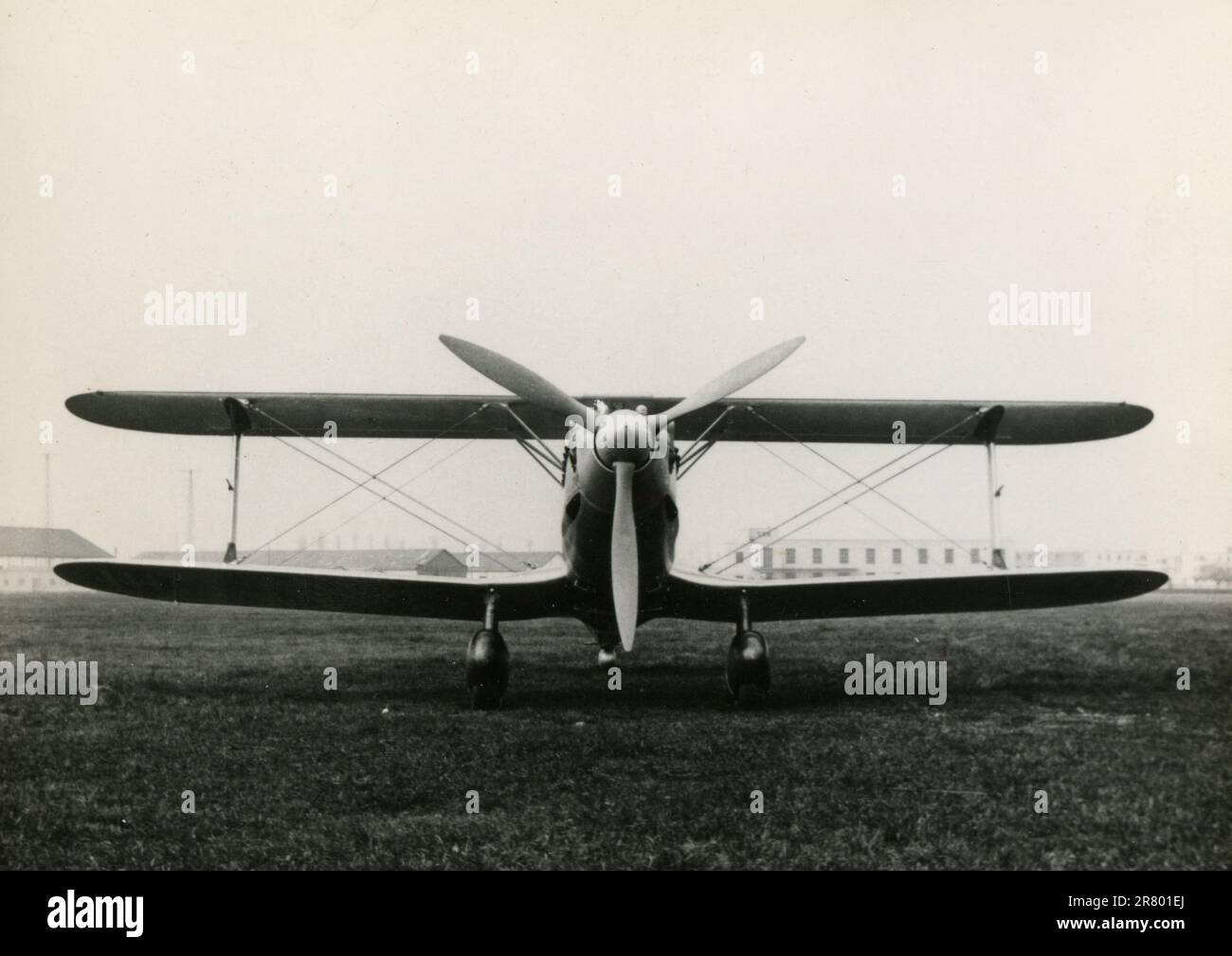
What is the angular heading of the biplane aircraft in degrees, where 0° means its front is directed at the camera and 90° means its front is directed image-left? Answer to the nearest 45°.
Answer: approximately 0°
